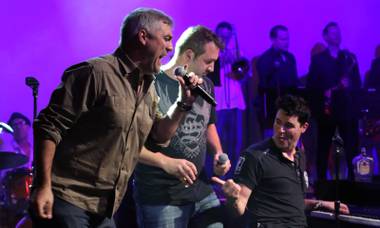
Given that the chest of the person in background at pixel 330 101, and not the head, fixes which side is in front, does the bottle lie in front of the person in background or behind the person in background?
in front

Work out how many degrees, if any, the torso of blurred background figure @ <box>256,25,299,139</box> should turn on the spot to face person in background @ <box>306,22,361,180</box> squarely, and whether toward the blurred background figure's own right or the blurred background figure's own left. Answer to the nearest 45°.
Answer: approximately 45° to the blurred background figure's own left

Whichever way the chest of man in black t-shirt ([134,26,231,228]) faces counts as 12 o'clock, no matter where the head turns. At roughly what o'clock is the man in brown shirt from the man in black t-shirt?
The man in brown shirt is roughly at 2 o'clock from the man in black t-shirt.

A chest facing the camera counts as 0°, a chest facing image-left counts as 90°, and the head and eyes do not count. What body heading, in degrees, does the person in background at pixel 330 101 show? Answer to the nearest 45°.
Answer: approximately 0°

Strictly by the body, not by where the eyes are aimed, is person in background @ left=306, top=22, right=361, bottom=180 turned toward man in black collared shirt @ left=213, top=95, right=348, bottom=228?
yes

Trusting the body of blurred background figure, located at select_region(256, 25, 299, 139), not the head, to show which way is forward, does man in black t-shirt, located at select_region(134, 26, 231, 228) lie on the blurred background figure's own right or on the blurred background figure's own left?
on the blurred background figure's own right

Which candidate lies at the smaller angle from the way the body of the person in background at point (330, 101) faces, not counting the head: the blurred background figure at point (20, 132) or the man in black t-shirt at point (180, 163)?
the man in black t-shirt

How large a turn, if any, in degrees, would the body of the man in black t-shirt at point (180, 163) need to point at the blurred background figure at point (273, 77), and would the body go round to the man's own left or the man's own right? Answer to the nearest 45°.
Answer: approximately 135° to the man's own left

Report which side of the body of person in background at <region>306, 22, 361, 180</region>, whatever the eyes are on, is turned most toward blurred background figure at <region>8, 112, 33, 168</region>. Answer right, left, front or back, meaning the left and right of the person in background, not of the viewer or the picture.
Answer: right

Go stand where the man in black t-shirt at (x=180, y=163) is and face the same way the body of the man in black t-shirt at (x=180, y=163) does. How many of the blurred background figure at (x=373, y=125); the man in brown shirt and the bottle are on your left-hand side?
2

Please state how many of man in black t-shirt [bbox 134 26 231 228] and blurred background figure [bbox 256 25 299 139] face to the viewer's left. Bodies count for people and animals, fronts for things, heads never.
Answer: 0

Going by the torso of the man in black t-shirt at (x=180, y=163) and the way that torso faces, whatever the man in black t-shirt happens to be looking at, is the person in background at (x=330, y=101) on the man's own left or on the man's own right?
on the man's own left

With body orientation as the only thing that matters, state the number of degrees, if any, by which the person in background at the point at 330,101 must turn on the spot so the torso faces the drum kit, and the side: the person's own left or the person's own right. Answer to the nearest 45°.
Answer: approximately 45° to the person's own right

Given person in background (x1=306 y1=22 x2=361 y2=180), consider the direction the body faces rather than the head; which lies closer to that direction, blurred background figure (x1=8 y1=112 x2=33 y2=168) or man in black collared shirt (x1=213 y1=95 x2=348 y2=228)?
the man in black collared shirt

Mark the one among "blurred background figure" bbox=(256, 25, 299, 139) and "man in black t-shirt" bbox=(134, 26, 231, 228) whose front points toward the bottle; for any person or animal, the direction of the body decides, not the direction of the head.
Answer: the blurred background figure

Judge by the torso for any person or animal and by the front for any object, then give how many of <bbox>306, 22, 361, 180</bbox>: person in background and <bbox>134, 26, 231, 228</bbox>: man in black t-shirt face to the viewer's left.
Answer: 0
